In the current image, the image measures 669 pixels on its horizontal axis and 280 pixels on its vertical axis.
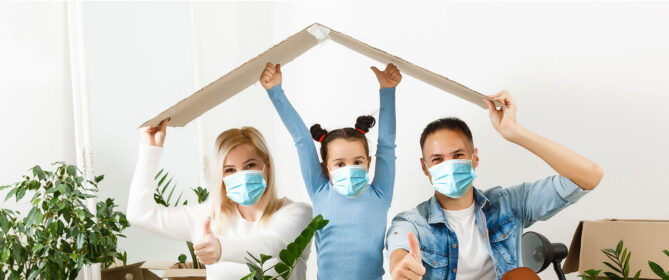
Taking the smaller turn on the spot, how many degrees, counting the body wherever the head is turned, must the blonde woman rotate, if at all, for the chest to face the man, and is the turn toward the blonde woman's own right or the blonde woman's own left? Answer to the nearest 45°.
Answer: approximately 90° to the blonde woman's own left

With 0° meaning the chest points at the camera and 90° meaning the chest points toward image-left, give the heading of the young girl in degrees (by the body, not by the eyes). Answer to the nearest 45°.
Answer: approximately 0°

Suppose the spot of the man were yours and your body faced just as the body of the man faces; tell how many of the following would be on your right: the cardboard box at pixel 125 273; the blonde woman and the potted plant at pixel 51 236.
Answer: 3
